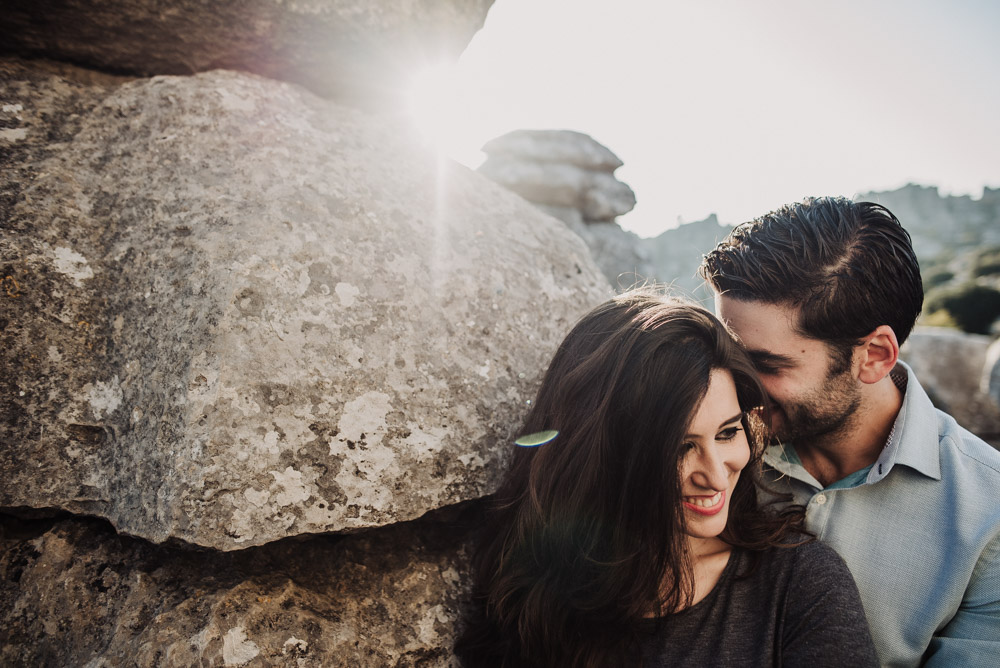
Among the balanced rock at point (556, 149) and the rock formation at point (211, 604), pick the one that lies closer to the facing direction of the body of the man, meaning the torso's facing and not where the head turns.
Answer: the rock formation

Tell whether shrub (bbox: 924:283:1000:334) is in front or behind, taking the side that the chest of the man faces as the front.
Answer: behind

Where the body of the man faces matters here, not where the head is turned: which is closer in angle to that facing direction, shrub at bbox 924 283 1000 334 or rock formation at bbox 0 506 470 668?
the rock formation

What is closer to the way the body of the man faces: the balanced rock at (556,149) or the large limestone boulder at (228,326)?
the large limestone boulder

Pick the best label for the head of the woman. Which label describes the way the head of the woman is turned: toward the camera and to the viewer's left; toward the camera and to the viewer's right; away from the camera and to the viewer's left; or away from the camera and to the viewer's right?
toward the camera and to the viewer's right

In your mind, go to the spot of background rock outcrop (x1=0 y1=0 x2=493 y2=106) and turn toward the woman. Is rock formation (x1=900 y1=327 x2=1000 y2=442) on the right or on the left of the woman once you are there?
left

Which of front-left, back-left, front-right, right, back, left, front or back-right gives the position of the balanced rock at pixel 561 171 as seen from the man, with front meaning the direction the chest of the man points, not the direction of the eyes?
right

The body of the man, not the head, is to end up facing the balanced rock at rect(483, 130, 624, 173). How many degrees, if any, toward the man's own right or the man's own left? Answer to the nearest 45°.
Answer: approximately 90° to the man's own right

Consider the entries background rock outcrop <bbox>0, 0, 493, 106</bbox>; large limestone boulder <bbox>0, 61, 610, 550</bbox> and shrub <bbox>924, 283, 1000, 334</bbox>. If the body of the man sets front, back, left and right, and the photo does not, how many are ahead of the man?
2

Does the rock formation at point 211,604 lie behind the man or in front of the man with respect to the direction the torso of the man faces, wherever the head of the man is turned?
in front

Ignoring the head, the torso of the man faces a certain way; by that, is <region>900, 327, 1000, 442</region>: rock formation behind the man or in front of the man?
behind

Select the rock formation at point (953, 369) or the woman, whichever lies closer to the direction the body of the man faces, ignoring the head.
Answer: the woman
